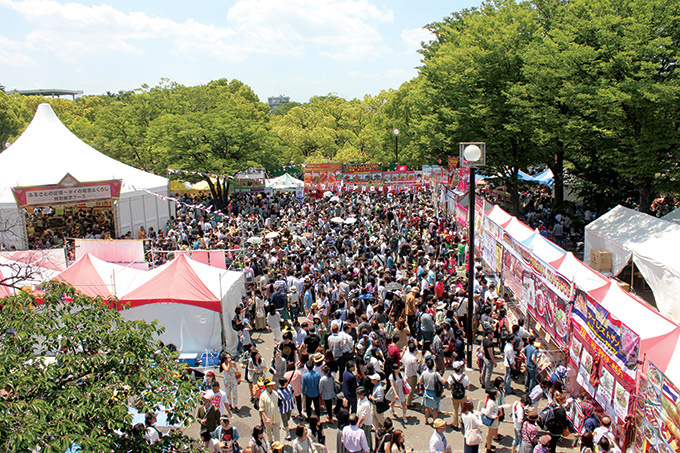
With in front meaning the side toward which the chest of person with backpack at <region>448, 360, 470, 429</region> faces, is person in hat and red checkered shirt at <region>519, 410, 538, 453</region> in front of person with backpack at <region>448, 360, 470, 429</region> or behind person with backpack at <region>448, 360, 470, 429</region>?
behind

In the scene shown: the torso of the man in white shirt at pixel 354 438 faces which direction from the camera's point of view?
away from the camera

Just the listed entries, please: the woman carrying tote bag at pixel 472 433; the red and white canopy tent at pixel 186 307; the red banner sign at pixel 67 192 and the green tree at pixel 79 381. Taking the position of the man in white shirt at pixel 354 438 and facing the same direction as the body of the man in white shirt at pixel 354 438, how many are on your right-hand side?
1

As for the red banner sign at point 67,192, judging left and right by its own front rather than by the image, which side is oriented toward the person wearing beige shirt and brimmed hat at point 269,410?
front

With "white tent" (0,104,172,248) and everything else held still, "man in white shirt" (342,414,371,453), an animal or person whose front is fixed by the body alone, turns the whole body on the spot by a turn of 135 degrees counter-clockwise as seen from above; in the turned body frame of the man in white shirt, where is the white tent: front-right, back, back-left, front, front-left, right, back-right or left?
right

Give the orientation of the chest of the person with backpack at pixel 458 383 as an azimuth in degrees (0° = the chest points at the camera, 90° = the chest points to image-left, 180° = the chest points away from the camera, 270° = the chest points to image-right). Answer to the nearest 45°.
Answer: approximately 180°

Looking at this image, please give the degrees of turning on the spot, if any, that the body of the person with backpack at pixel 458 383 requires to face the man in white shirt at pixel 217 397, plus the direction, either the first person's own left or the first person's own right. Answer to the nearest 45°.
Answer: approximately 90° to the first person's own left

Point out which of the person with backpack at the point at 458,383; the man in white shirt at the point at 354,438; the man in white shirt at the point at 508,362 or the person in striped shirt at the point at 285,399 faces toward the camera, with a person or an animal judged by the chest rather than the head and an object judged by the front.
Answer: the person in striped shirt
